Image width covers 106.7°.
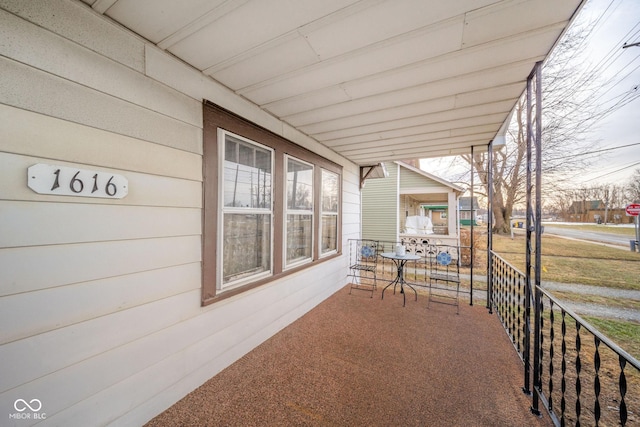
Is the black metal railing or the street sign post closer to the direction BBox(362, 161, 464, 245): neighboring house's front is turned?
the street sign post

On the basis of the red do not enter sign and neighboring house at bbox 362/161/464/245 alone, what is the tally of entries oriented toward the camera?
1

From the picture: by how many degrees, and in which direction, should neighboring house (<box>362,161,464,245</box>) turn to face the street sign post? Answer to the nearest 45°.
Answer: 0° — it already faces it

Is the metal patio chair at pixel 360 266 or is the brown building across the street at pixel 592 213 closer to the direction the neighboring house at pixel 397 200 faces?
the brown building across the street

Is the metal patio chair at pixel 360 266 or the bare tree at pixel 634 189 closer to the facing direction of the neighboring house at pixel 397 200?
the bare tree

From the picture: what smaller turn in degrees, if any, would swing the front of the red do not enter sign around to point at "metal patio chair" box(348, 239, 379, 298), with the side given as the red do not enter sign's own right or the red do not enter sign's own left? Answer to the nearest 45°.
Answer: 0° — it already faces it

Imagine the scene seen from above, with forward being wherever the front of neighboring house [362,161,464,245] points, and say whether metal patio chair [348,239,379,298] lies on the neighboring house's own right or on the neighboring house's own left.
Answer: on the neighboring house's own right

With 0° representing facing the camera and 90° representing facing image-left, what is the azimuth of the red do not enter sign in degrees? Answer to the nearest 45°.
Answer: approximately 0°

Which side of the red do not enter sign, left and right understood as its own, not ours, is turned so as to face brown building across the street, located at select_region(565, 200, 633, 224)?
back

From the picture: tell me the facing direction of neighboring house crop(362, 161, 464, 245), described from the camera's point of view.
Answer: facing to the right of the viewer
